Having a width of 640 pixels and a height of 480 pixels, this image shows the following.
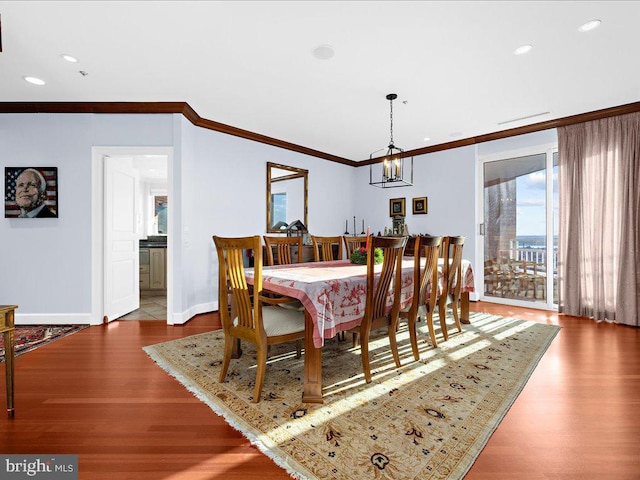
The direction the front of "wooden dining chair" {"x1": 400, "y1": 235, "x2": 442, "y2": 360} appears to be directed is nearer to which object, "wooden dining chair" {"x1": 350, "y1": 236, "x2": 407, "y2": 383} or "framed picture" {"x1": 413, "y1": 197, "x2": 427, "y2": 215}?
the framed picture

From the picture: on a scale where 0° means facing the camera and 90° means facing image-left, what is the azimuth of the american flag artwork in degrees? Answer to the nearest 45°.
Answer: approximately 0°

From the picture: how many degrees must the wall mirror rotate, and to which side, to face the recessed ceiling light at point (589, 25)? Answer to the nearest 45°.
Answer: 0° — it already faces it

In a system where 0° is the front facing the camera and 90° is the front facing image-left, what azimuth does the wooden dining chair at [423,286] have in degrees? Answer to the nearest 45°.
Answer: approximately 135°

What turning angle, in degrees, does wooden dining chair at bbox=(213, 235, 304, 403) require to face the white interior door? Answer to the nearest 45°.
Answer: approximately 90° to its left
